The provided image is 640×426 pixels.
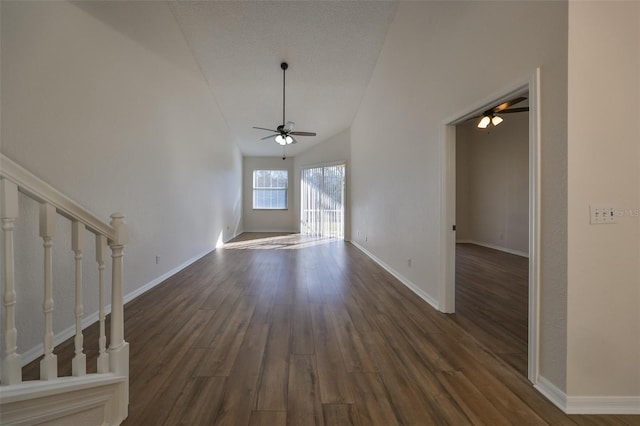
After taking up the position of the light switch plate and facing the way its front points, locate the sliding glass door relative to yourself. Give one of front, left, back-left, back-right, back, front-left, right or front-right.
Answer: back-right

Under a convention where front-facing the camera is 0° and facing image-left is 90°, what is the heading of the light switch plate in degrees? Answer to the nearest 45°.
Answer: approximately 0°
